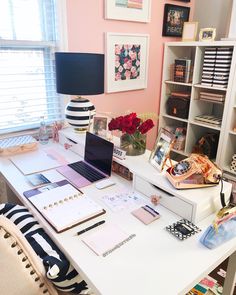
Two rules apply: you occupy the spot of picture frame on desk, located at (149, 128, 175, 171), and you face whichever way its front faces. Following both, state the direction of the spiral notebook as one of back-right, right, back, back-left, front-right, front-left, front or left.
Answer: front

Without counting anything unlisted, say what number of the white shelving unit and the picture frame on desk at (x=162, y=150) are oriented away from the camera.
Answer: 0

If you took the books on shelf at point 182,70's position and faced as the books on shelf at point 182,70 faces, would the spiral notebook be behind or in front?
in front

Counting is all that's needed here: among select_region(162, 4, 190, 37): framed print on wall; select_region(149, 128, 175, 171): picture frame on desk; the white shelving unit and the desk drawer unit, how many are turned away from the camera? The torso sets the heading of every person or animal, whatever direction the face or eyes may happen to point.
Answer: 0

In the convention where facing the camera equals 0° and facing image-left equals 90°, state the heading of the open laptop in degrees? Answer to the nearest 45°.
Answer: approximately 45°

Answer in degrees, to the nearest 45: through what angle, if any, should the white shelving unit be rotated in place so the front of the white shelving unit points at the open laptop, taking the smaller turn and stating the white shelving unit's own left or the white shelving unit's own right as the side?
0° — it already faces it

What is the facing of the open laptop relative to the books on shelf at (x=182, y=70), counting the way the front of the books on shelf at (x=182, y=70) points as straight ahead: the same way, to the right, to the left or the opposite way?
the same way

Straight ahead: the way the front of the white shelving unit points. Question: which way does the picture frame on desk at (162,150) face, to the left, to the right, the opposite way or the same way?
the same way

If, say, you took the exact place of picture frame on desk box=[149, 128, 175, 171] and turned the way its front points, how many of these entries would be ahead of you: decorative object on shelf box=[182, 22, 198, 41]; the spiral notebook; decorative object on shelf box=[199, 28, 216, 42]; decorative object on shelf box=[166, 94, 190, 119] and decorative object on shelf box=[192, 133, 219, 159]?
1

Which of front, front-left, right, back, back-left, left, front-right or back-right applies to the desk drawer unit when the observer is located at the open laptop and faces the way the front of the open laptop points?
left

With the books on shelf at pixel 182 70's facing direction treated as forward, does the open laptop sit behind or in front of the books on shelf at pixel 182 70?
in front

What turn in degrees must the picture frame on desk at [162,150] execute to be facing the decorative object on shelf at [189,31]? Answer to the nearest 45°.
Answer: approximately 135° to its right

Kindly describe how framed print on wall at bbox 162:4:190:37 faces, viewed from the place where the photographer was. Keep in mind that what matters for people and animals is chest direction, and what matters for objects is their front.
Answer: facing the viewer

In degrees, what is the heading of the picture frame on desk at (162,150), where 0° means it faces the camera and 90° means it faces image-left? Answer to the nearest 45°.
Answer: approximately 45°

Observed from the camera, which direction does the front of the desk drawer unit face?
facing the viewer and to the left of the viewer

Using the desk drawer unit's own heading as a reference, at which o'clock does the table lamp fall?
The table lamp is roughly at 3 o'clock from the desk drawer unit.
